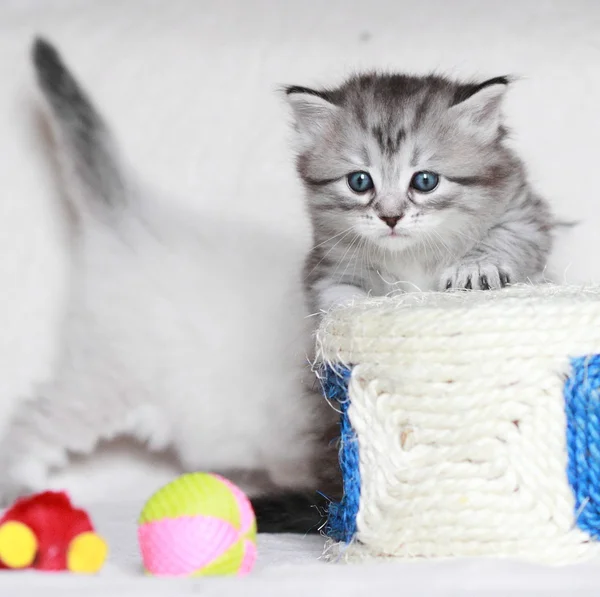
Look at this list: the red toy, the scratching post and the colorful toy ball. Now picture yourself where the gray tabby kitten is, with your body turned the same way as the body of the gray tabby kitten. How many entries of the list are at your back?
0

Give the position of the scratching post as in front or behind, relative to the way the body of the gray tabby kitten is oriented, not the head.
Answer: in front

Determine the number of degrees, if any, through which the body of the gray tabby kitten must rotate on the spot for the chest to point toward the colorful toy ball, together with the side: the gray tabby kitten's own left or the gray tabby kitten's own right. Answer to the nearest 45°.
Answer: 0° — it already faces it

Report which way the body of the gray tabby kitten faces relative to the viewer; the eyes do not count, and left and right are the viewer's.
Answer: facing the viewer

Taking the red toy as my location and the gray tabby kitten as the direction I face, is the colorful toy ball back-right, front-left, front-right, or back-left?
front-right

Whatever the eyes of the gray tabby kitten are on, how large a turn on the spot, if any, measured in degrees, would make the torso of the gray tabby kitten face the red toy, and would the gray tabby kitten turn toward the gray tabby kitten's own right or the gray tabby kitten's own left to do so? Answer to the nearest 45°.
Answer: approximately 45° to the gray tabby kitten's own right
